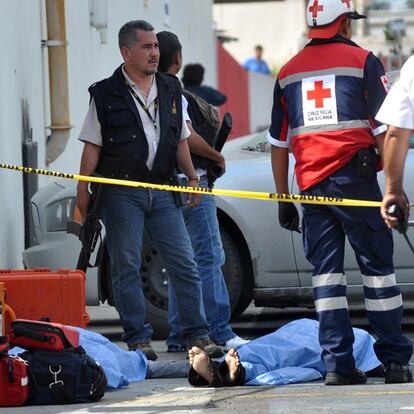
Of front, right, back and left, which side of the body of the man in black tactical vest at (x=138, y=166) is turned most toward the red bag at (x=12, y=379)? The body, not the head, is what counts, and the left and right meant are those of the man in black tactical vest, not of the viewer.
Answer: right

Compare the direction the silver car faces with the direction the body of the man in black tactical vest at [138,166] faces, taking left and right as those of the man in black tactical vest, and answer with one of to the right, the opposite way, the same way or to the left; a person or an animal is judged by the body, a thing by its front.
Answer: to the right

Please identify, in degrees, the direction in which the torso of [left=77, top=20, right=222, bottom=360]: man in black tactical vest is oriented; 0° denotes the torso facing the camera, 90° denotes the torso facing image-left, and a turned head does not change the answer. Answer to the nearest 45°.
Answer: approximately 315°

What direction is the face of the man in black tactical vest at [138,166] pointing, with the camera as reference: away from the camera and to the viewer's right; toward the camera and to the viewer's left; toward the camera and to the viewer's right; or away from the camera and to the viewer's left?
toward the camera and to the viewer's right
